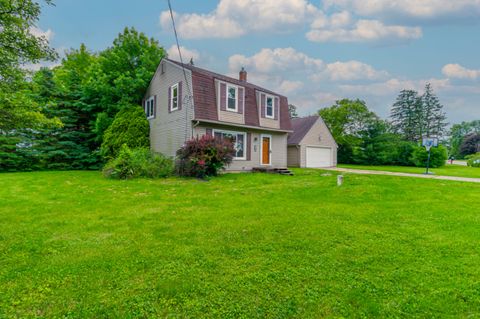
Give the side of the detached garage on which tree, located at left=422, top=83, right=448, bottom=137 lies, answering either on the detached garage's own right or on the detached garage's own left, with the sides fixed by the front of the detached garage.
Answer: on the detached garage's own left

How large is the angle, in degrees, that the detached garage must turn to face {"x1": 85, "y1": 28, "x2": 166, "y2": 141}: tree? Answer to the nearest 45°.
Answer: approximately 90° to its right

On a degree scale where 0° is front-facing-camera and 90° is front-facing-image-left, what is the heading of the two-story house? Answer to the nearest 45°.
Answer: approximately 315°

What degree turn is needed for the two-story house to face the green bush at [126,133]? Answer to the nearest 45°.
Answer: approximately 135° to its right

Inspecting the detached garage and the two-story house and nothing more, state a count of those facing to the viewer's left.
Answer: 0

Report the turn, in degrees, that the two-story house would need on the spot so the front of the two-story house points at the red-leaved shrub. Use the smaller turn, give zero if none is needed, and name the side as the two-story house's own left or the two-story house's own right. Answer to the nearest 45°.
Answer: approximately 45° to the two-story house's own right

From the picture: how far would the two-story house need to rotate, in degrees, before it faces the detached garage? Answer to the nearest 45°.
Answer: approximately 90° to its left

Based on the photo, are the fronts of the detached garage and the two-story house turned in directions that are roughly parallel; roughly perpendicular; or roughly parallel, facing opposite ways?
roughly parallel

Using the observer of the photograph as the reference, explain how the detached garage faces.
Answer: facing the viewer and to the right of the viewer

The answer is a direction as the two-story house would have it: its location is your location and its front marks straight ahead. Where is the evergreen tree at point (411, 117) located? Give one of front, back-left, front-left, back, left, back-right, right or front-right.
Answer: left

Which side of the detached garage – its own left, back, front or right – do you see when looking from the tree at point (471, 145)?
left
